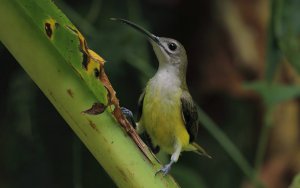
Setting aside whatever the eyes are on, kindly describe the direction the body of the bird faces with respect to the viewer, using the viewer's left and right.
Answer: facing the viewer and to the left of the viewer
